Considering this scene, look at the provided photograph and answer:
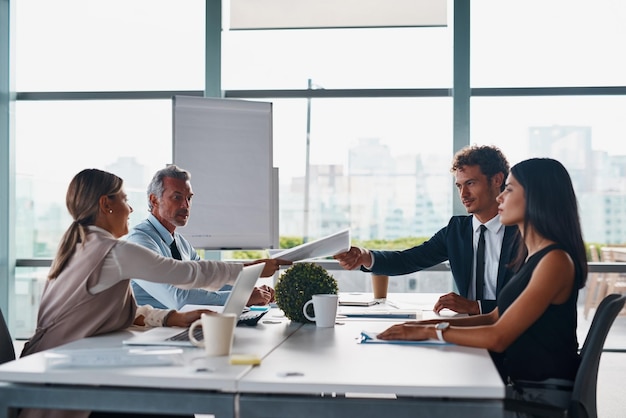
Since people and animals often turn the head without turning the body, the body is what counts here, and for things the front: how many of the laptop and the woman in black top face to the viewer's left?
2

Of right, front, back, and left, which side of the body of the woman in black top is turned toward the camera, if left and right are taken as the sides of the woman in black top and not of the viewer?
left

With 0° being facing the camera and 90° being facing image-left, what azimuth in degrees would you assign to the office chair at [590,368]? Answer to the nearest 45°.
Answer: approximately 90°

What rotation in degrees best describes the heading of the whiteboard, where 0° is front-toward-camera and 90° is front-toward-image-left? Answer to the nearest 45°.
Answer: approximately 0°

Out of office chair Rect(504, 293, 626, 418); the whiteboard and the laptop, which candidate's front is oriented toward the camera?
the whiteboard

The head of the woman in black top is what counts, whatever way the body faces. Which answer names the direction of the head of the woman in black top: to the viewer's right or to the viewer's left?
to the viewer's left

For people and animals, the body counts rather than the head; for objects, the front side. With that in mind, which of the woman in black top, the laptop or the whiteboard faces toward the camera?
the whiteboard

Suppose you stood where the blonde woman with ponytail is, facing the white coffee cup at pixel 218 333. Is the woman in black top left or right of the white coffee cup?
left

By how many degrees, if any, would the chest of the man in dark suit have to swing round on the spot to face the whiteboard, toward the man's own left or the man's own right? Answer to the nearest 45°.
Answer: approximately 90° to the man's own right

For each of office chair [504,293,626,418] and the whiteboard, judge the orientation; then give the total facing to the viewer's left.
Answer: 1

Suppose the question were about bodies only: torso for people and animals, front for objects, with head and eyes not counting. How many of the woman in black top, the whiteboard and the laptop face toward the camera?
1

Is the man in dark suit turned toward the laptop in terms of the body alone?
yes

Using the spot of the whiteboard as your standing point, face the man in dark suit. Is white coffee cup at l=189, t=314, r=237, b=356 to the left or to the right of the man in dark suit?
right
